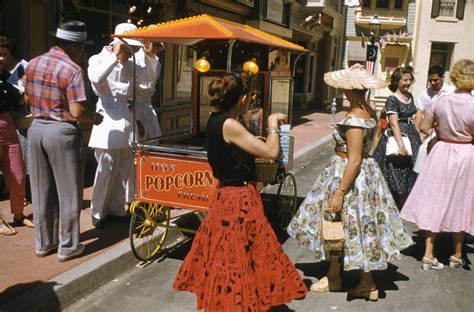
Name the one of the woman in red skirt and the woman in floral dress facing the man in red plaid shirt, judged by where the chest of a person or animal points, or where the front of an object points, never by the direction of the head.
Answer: the woman in floral dress

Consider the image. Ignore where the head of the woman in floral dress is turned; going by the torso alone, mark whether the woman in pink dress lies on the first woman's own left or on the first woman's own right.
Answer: on the first woman's own right

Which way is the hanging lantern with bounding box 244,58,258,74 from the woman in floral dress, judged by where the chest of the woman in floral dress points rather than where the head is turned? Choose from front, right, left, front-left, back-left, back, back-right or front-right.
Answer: front-right

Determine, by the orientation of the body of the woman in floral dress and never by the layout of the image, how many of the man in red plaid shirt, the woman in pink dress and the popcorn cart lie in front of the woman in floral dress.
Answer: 2

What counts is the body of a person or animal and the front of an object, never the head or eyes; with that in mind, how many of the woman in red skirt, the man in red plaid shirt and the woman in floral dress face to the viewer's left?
1

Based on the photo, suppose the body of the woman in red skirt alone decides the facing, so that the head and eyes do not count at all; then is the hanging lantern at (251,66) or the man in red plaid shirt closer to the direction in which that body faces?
the hanging lantern

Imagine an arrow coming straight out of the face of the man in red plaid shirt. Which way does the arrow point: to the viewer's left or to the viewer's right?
to the viewer's right

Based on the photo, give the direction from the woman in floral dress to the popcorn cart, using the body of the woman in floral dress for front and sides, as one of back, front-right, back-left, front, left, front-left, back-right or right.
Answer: front

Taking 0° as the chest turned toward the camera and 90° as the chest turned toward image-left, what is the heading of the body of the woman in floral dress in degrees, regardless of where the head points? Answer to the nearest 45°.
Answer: approximately 90°

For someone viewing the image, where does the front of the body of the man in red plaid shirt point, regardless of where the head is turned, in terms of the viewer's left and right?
facing away from the viewer and to the right of the viewer
